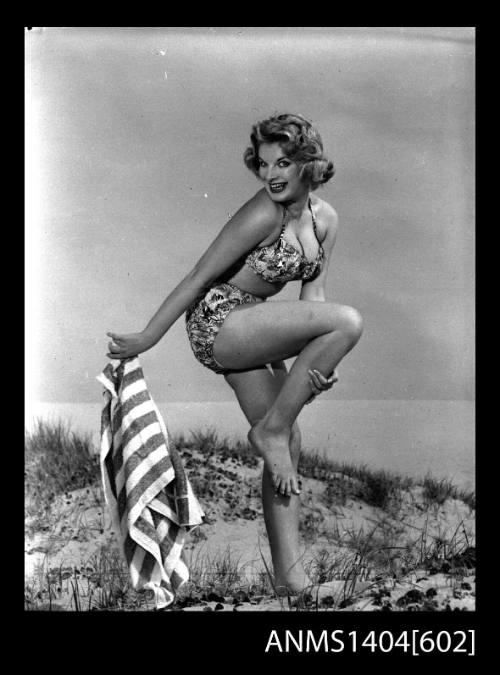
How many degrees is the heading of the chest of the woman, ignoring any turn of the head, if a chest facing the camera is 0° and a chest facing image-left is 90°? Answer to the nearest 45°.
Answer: approximately 315°
